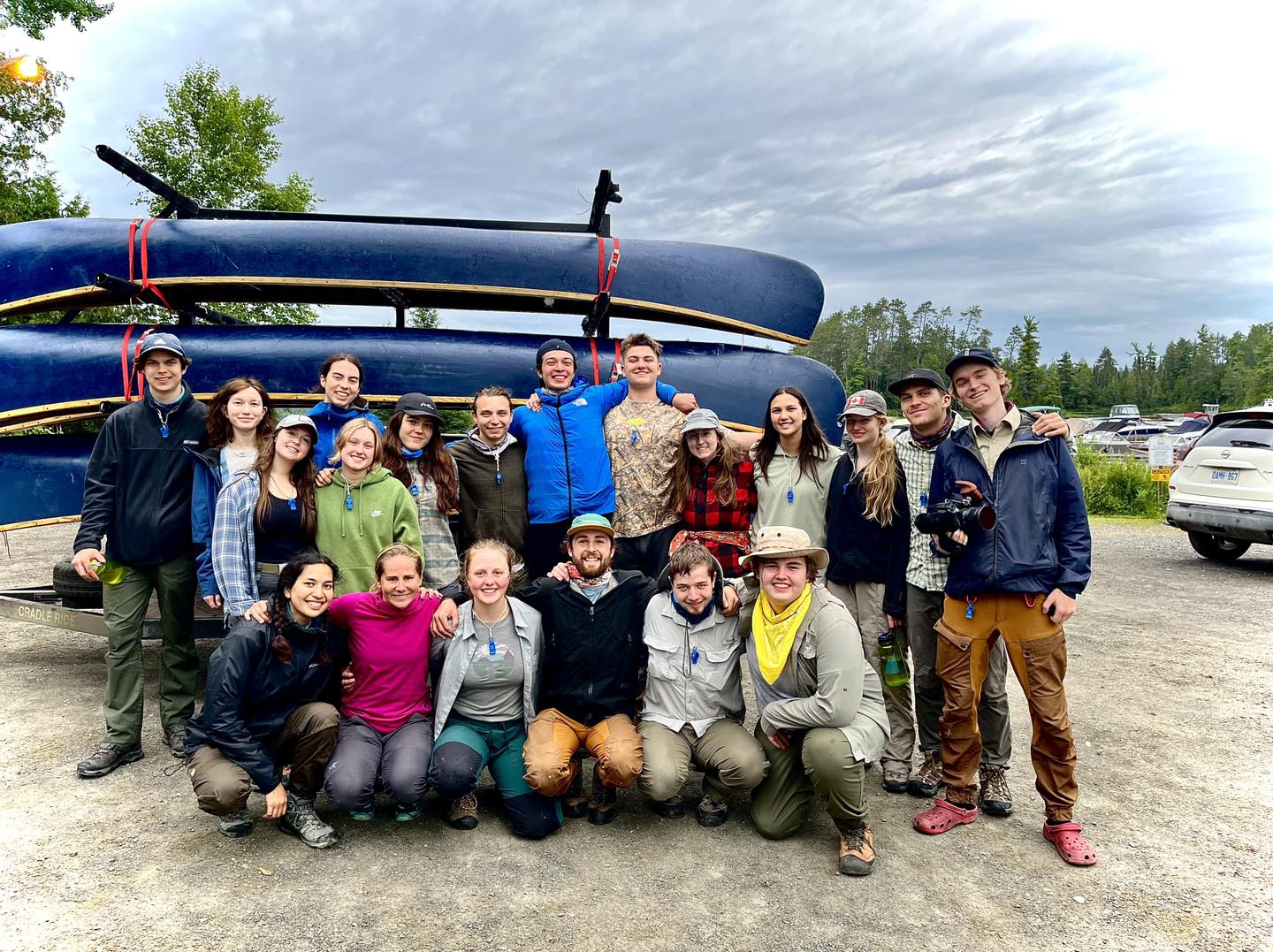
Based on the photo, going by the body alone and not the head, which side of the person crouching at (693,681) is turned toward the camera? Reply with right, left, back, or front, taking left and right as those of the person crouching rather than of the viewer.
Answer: front

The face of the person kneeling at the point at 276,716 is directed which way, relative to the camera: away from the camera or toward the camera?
toward the camera

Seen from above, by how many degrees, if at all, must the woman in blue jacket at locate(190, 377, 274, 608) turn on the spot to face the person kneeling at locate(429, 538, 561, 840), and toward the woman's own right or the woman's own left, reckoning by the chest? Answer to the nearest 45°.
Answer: approximately 45° to the woman's own left

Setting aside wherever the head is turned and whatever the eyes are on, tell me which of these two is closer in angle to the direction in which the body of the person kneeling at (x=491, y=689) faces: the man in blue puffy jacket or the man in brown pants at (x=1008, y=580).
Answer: the man in brown pants

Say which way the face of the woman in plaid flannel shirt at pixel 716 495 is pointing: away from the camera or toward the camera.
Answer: toward the camera

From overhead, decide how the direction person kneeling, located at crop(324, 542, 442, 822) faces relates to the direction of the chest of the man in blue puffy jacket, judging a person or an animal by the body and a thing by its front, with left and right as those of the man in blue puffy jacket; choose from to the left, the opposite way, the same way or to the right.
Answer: the same way

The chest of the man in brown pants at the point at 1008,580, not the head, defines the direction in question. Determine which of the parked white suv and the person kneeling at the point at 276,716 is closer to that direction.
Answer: the person kneeling

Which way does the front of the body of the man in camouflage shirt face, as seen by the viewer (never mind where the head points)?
toward the camera

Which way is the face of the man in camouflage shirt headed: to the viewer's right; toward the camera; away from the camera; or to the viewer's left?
toward the camera

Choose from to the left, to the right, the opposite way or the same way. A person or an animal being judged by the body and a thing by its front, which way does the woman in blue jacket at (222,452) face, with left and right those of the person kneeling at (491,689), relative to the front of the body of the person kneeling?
the same way

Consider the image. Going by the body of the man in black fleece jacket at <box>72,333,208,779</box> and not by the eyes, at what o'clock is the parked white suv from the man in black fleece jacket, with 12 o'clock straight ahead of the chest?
The parked white suv is roughly at 9 o'clock from the man in black fleece jacket.

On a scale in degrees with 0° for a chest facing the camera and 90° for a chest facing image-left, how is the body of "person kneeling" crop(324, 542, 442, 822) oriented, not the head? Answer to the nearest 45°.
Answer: approximately 0°

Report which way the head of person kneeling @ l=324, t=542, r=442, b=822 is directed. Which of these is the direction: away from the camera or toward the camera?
toward the camera

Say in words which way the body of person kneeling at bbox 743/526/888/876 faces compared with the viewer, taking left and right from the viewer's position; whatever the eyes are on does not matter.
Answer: facing the viewer and to the left of the viewer

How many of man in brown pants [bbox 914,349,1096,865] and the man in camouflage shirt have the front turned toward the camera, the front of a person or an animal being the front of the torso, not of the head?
2

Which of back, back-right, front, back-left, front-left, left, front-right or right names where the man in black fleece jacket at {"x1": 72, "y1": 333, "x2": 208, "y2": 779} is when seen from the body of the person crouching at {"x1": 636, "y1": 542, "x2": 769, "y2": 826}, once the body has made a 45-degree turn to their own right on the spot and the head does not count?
front-right
